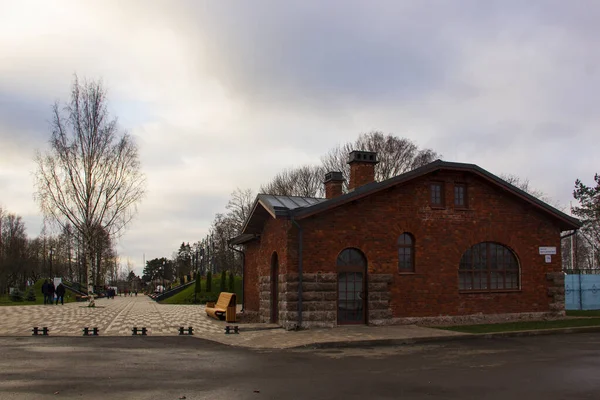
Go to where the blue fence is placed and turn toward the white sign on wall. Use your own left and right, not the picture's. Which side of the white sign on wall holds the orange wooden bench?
right

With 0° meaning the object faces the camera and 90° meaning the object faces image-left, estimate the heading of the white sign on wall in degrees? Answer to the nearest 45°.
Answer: approximately 0°

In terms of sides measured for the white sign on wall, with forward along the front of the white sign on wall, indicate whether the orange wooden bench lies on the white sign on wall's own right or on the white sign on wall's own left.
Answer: on the white sign on wall's own right

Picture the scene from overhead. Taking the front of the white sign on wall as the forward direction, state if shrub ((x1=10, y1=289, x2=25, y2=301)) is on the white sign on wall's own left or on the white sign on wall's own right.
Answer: on the white sign on wall's own right

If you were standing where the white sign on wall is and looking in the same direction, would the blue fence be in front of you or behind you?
behind
